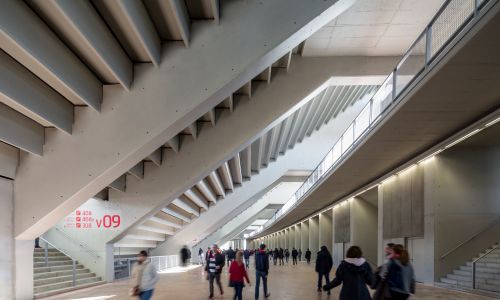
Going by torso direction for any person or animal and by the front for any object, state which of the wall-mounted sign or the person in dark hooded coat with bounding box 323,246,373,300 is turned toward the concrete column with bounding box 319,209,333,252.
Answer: the person in dark hooded coat

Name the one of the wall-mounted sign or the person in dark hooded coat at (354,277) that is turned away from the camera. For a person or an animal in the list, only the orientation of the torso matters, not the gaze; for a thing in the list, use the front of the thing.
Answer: the person in dark hooded coat

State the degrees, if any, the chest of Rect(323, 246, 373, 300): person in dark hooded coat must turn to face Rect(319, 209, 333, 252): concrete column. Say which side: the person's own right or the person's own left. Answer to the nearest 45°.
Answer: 0° — they already face it

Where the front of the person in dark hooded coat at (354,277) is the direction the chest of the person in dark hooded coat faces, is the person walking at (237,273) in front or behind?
in front

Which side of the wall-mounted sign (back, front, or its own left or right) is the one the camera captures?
front

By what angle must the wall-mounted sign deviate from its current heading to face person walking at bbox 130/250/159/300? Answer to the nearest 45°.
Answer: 0° — it already faces them

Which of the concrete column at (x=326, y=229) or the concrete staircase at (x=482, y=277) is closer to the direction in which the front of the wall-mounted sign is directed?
the concrete staircase

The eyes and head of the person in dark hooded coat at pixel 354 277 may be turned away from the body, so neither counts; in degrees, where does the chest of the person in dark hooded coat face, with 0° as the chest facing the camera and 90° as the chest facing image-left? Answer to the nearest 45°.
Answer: approximately 180°

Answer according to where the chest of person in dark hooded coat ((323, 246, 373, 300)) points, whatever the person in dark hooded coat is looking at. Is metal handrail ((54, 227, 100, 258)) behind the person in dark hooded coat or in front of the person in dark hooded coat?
in front
